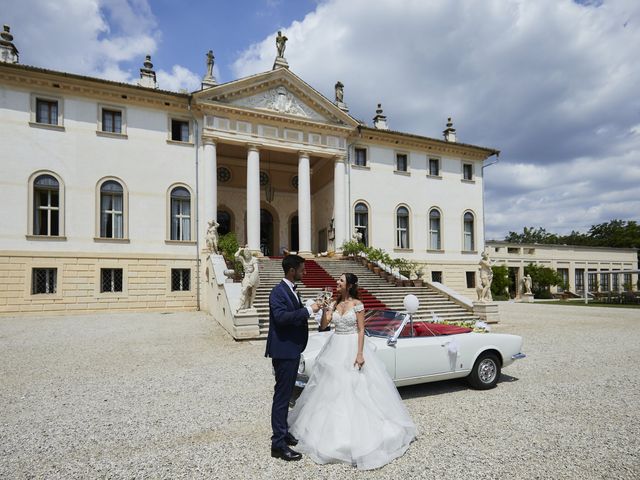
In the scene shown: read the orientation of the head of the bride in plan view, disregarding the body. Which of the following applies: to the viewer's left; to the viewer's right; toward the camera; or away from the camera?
to the viewer's left

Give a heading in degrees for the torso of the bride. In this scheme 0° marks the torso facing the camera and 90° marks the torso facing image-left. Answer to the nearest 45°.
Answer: approximately 45°

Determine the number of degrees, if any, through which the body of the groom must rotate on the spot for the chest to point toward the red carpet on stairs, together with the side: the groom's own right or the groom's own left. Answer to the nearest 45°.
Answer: approximately 90° to the groom's own left

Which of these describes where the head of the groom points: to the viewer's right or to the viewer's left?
to the viewer's right

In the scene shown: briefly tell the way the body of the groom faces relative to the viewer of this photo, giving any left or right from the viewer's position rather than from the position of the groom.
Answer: facing to the right of the viewer

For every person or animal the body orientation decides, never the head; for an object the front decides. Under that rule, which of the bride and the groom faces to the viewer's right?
the groom

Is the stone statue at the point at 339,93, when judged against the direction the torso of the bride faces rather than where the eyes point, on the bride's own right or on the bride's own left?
on the bride's own right

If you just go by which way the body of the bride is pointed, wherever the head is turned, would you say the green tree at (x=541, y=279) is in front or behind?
behind

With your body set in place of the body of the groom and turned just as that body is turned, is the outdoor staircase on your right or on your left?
on your left

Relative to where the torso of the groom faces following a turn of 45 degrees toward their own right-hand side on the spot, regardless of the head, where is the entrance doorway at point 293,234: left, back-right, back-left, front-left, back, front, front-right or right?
back-left
